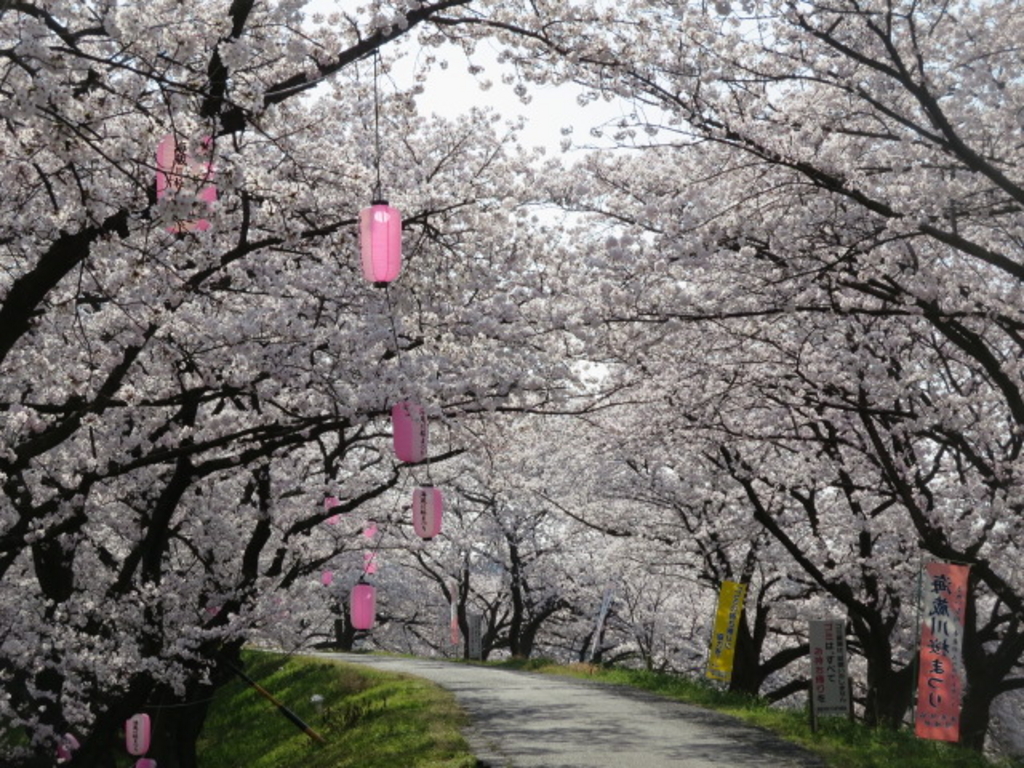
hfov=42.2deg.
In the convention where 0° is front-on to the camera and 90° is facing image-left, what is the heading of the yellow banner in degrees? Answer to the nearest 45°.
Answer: approximately 0°

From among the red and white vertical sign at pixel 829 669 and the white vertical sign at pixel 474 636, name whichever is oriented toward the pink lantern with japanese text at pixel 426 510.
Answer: the white vertical sign

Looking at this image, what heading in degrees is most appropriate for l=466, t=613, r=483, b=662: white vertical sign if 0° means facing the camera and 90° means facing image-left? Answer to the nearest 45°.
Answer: approximately 0°

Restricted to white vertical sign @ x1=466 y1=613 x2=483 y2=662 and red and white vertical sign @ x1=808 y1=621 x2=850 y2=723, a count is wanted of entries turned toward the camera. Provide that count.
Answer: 2

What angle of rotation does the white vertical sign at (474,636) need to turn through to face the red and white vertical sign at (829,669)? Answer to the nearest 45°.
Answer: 0° — it already faces it

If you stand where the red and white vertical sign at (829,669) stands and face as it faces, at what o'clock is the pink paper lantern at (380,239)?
The pink paper lantern is roughly at 1 o'clock from the red and white vertical sign.

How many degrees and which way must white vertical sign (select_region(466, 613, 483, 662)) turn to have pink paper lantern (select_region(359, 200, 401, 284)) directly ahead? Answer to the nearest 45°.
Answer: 0° — it already faces it

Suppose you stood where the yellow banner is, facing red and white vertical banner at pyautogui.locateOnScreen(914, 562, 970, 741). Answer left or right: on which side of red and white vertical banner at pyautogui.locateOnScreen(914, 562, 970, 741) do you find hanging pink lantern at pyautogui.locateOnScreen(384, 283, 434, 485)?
right
